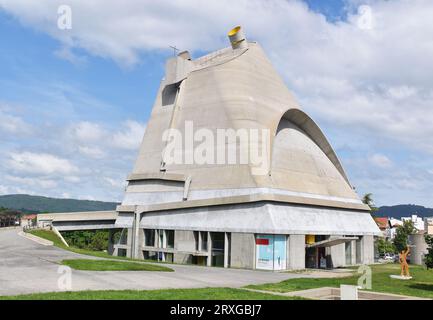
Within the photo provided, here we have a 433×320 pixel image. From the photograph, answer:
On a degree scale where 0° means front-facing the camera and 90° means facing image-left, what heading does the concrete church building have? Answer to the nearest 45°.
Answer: approximately 315°
